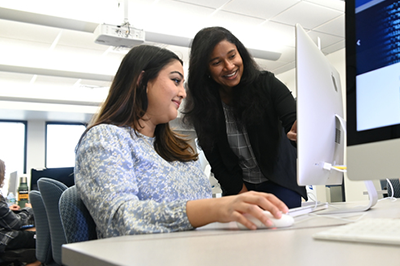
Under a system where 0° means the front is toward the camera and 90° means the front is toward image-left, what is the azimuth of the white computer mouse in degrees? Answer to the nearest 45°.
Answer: approximately 270°

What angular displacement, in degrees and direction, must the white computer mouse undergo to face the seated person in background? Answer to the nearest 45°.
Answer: approximately 135° to its left

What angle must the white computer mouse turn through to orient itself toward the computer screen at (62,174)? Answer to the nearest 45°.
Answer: approximately 135° to its left

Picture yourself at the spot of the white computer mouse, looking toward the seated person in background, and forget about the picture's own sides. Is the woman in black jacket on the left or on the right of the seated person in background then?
right

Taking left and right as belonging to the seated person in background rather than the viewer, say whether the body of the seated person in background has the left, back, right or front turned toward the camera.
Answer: right
